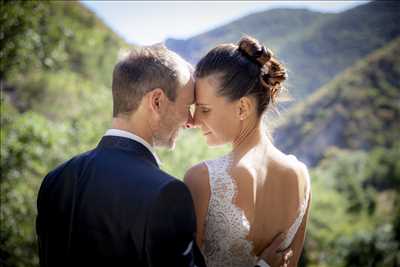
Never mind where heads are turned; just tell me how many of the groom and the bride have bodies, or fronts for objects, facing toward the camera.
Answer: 0

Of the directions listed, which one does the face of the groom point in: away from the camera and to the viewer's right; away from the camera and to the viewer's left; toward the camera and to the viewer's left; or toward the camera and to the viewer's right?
away from the camera and to the viewer's right

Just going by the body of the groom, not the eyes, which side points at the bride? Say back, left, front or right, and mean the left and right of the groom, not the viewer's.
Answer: right

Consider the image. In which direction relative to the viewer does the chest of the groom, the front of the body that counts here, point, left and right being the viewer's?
facing away from the viewer and to the right of the viewer

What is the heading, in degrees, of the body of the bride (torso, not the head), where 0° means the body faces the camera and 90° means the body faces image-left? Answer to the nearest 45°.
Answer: approximately 135°

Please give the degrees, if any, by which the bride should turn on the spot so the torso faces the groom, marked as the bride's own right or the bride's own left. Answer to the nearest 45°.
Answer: approximately 90° to the bride's own left

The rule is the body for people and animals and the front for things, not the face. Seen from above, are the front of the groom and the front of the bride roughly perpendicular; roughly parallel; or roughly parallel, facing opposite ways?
roughly perpendicular
